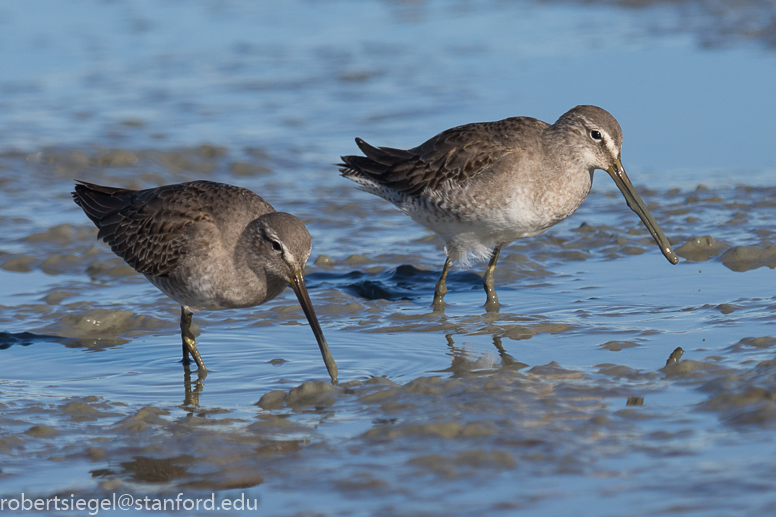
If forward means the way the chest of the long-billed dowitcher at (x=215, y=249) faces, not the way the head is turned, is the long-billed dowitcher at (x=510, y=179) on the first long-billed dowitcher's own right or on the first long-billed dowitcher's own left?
on the first long-billed dowitcher's own left

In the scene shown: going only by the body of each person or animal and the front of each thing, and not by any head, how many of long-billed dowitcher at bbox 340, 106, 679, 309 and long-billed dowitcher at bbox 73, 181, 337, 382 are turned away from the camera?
0

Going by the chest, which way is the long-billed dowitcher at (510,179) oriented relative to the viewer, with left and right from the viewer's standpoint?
facing to the right of the viewer

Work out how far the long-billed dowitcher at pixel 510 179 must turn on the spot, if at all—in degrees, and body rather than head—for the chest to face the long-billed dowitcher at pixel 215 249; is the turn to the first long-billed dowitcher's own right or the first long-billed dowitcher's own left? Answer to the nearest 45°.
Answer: approximately 135° to the first long-billed dowitcher's own right
